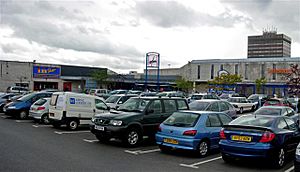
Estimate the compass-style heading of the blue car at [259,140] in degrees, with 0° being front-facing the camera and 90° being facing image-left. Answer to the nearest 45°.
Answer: approximately 225°

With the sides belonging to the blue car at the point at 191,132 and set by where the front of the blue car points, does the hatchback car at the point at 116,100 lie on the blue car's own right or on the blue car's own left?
on the blue car's own left

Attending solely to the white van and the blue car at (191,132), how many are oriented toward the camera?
0

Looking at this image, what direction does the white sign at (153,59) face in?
toward the camera

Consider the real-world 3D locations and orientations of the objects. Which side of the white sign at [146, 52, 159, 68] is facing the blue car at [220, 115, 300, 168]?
front

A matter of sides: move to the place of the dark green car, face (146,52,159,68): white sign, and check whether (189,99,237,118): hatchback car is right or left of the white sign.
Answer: right

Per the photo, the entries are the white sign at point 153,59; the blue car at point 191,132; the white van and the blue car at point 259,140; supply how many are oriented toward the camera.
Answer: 1

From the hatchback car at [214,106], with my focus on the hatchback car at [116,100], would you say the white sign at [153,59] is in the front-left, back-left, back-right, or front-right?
front-right

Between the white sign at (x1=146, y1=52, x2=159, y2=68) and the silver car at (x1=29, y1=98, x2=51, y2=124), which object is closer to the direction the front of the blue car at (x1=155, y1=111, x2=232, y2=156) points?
the white sign

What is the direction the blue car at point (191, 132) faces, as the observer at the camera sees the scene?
facing away from the viewer and to the right of the viewer

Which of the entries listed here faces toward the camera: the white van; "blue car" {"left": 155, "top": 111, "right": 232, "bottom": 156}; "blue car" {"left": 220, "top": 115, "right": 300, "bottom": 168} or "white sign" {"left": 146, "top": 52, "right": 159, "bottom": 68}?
the white sign

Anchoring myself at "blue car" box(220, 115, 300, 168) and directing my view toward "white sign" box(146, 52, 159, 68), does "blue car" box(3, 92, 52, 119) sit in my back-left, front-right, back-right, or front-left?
front-left

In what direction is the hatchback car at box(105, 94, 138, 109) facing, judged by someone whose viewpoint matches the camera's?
facing the viewer and to the left of the viewer

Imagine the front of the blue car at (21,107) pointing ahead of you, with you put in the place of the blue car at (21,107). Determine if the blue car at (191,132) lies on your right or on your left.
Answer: on your left

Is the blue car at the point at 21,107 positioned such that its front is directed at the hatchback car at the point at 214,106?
no

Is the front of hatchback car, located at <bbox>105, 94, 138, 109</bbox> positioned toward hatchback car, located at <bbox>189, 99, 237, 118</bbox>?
no
